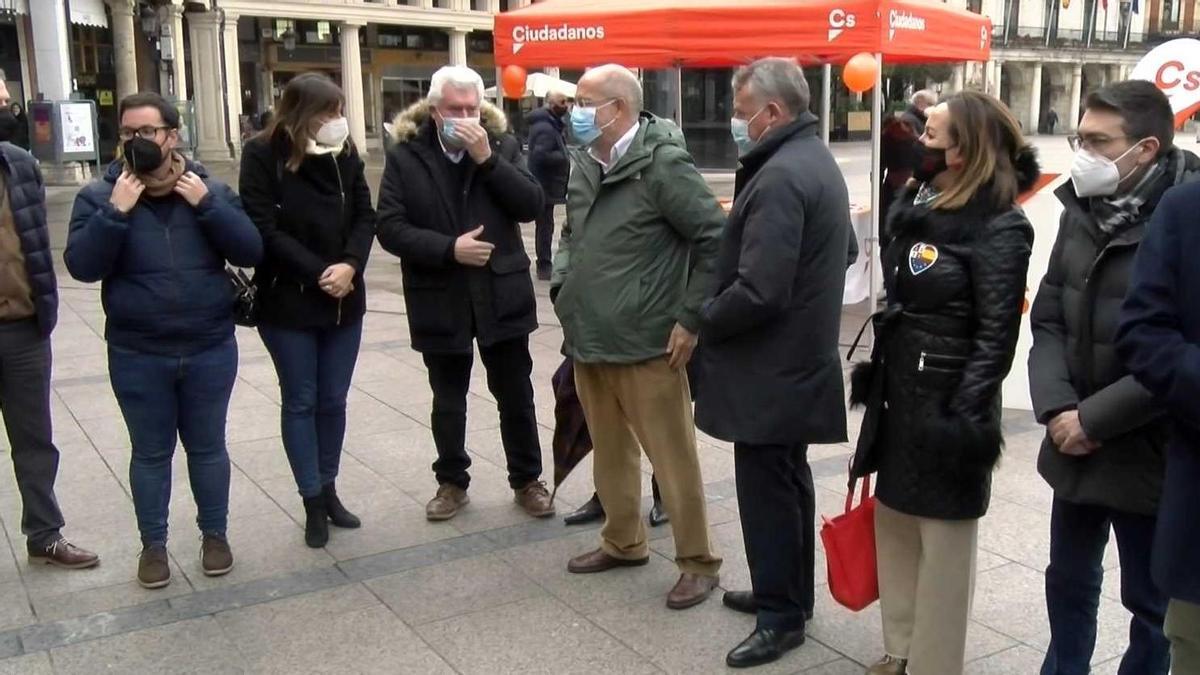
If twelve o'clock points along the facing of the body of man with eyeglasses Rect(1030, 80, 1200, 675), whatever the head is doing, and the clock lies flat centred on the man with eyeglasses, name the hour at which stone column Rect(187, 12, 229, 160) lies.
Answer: The stone column is roughly at 3 o'clock from the man with eyeglasses.

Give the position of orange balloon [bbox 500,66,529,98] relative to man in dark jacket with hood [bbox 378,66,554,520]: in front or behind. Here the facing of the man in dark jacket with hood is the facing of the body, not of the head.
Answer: behind

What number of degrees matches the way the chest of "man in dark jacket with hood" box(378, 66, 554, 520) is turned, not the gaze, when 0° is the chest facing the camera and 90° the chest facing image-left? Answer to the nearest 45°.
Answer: approximately 0°

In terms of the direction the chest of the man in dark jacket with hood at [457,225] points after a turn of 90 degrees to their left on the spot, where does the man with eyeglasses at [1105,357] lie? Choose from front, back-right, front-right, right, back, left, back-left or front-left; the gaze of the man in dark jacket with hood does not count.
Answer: front-right

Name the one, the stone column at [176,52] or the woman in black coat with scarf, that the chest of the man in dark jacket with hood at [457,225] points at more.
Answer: the woman in black coat with scarf

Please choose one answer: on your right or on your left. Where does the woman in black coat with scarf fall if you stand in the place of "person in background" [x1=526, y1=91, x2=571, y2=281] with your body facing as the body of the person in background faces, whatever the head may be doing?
on your right

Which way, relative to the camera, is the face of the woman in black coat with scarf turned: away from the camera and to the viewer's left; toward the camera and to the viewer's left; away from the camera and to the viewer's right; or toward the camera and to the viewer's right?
toward the camera and to the viewer's right

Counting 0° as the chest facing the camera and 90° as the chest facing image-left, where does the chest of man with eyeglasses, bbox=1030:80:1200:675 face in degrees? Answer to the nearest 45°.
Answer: approximately 45°

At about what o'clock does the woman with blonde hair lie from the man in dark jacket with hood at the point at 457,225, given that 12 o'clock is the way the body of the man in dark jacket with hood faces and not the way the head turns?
The woman with blonde hair is roughly at 11 o'clock from the man in dark jacket with hood.

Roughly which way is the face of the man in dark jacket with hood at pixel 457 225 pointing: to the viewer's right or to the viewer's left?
to the viewer's right

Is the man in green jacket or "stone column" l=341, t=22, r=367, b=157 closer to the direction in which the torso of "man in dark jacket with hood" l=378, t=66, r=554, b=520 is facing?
the man in green jacket

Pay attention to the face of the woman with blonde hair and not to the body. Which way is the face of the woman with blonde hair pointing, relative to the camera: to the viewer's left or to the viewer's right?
to the viewer's left

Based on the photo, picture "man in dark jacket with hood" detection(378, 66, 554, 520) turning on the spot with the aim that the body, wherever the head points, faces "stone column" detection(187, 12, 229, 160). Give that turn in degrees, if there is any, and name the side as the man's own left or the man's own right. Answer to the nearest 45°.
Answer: approximately 180°
